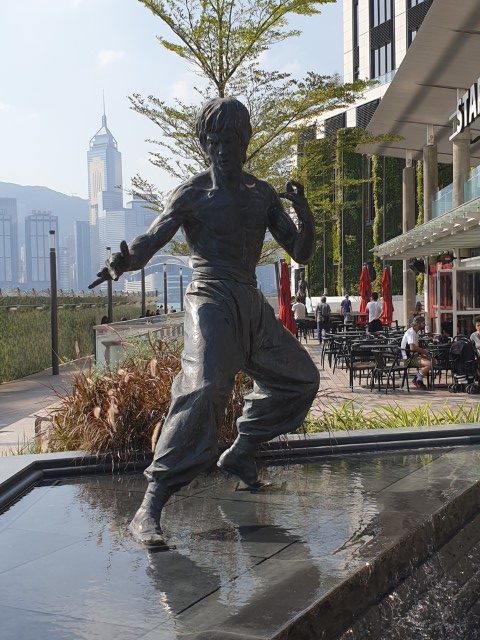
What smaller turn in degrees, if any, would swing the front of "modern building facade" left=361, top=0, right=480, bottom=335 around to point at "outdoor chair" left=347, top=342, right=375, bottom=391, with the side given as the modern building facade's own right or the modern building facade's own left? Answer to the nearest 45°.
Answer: approximately 45° to the modern building facade's own left

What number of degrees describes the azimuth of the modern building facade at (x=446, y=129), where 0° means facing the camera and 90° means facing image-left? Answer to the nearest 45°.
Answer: approximately 45°

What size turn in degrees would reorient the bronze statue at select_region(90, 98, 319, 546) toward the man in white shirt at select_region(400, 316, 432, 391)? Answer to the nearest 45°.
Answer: approximately 180°

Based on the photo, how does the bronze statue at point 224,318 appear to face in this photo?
toward the camera

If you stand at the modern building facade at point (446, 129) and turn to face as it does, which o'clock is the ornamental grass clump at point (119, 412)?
The ornamental grass clump is roughly at 11 o'clock from the modern building facade.

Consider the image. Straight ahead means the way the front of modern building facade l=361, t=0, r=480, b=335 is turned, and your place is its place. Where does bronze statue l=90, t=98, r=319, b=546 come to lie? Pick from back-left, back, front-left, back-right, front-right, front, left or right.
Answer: front-left

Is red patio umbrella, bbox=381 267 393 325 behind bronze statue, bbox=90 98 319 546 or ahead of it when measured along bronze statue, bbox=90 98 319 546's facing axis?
behind

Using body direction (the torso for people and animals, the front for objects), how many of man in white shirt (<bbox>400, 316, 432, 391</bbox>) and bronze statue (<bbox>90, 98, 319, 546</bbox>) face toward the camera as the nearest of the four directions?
1
